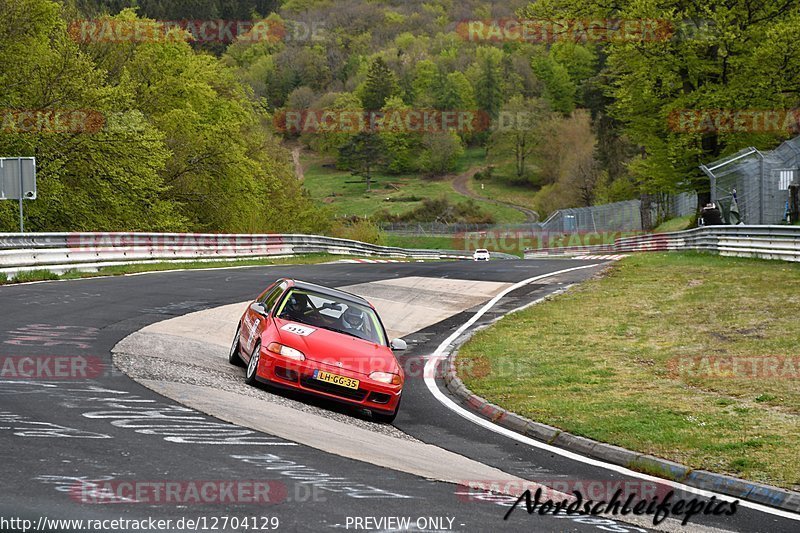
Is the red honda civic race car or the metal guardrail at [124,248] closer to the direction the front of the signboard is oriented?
the metal guardrail

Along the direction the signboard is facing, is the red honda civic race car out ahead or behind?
behind

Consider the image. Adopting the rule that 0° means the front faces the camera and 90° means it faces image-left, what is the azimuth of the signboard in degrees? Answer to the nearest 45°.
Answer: approximately 180°

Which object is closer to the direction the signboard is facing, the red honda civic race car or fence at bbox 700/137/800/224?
the fence

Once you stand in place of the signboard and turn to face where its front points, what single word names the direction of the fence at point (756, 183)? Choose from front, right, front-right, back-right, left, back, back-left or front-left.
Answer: right

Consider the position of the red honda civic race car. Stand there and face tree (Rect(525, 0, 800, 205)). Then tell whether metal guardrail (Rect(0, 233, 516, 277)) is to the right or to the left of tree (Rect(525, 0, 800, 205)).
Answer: left

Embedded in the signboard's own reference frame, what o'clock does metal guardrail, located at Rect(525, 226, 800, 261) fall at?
The metal guardrail is roughly at 3 o'clock from the signboard.
